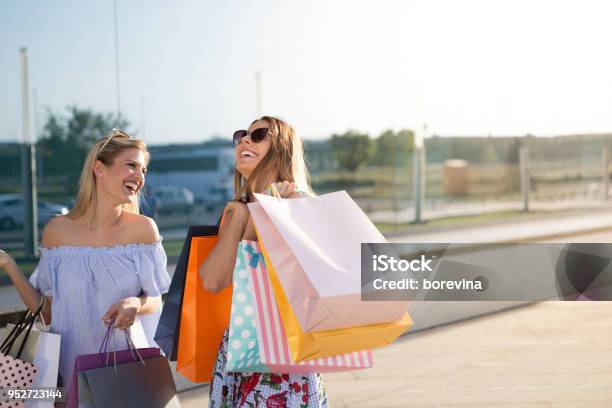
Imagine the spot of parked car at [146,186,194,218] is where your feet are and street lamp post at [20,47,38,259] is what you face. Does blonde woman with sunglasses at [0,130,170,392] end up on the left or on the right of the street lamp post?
left

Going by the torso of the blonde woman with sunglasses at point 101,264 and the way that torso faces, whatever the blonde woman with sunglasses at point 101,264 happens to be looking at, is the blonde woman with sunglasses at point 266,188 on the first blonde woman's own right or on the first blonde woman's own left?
on the first blonde woman's own left

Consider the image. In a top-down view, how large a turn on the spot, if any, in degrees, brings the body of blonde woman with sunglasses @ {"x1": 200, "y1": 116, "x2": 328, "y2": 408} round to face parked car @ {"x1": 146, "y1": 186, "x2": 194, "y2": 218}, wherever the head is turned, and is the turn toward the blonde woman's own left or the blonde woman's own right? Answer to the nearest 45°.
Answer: approximately 135° to the blonde woman's own right

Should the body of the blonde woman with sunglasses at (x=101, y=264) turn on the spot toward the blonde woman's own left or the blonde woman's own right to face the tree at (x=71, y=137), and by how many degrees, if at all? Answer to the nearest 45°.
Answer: approximately 180°

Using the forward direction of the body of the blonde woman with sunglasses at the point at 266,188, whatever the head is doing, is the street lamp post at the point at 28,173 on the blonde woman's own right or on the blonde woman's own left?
on the blonde woman's own right

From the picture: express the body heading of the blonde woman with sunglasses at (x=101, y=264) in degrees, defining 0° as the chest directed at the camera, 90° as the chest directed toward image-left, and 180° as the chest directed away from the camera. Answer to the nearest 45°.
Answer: approximately 0°

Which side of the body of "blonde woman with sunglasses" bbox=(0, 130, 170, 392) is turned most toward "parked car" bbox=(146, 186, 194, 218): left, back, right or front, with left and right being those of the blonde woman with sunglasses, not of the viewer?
back

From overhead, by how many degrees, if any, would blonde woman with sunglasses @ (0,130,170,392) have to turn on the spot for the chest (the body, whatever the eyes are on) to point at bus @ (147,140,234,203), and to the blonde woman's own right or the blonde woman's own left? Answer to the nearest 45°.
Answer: approximately 180°
